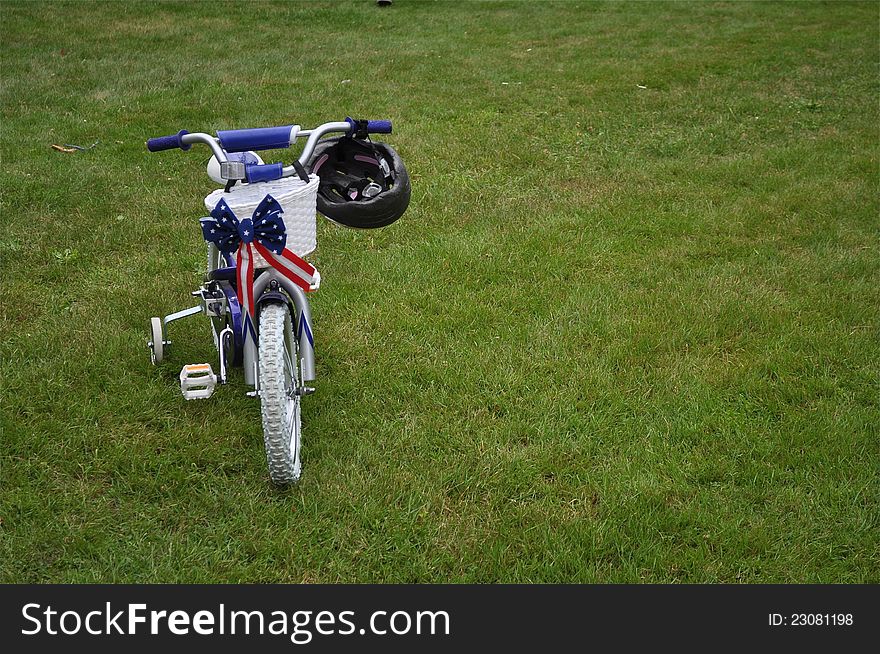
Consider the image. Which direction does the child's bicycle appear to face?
toward the camera
